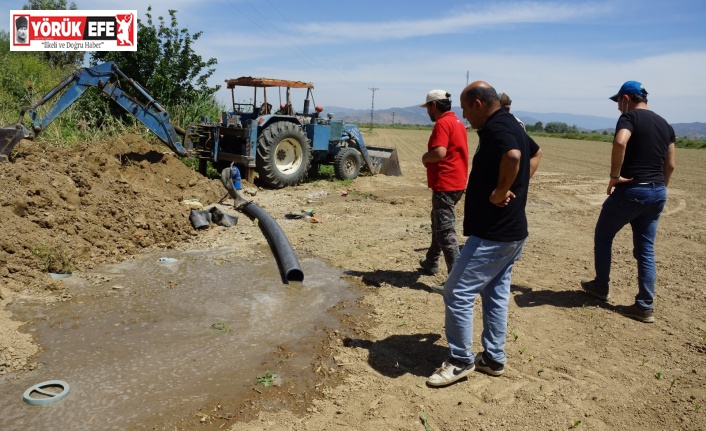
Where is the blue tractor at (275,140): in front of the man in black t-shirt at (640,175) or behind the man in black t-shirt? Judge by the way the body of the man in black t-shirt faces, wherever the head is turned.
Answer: in front

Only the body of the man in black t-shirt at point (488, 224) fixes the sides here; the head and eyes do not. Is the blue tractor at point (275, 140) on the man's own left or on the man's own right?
on the man's own right

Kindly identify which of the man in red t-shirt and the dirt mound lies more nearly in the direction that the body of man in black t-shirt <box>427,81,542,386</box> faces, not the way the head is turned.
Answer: the dirt mound

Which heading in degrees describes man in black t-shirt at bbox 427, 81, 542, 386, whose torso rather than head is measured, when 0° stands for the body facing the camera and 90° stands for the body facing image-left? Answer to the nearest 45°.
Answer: approximately 90°

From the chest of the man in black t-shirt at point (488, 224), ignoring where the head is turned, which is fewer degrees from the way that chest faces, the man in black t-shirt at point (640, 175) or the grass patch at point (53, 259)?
the grass patch

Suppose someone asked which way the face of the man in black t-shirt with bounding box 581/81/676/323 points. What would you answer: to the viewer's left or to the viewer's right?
to the viewer's left
